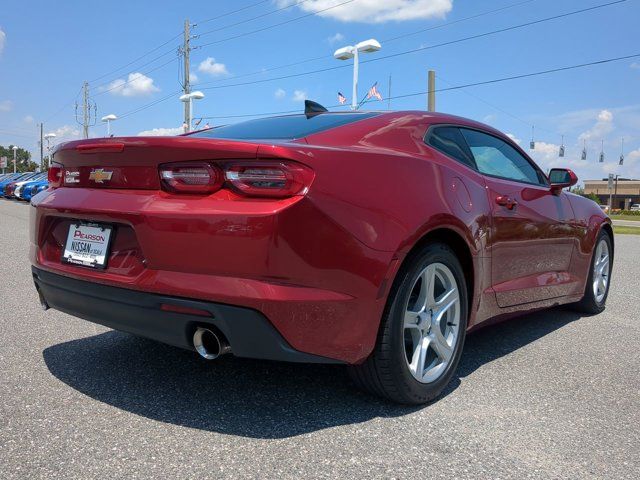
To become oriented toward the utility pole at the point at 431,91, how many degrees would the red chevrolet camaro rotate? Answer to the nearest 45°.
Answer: approximately 45° to its left

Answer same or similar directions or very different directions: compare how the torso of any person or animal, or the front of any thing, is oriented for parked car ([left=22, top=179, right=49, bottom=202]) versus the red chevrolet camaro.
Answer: very different directions

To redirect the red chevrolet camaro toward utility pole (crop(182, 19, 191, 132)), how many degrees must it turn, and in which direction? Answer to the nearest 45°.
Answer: approximately 45° to its left

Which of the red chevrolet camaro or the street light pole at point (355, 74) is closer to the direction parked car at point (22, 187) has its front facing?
the red chevrolet camaro

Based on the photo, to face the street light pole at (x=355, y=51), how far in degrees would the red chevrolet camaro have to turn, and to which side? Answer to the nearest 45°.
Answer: approximately 45° to its left

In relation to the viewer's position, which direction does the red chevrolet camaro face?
facing away from the viewer and to the right of the viewer

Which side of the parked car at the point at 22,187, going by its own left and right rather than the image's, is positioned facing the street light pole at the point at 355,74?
left

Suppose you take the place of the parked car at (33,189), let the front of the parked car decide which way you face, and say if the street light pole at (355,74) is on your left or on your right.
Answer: on your left

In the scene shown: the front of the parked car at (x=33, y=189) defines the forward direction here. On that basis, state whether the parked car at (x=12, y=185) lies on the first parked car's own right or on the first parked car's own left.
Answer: on the first parked car's own right

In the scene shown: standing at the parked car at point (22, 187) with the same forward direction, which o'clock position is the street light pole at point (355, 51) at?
The street light pole is roughly at 9 o'clock from the parked car.
